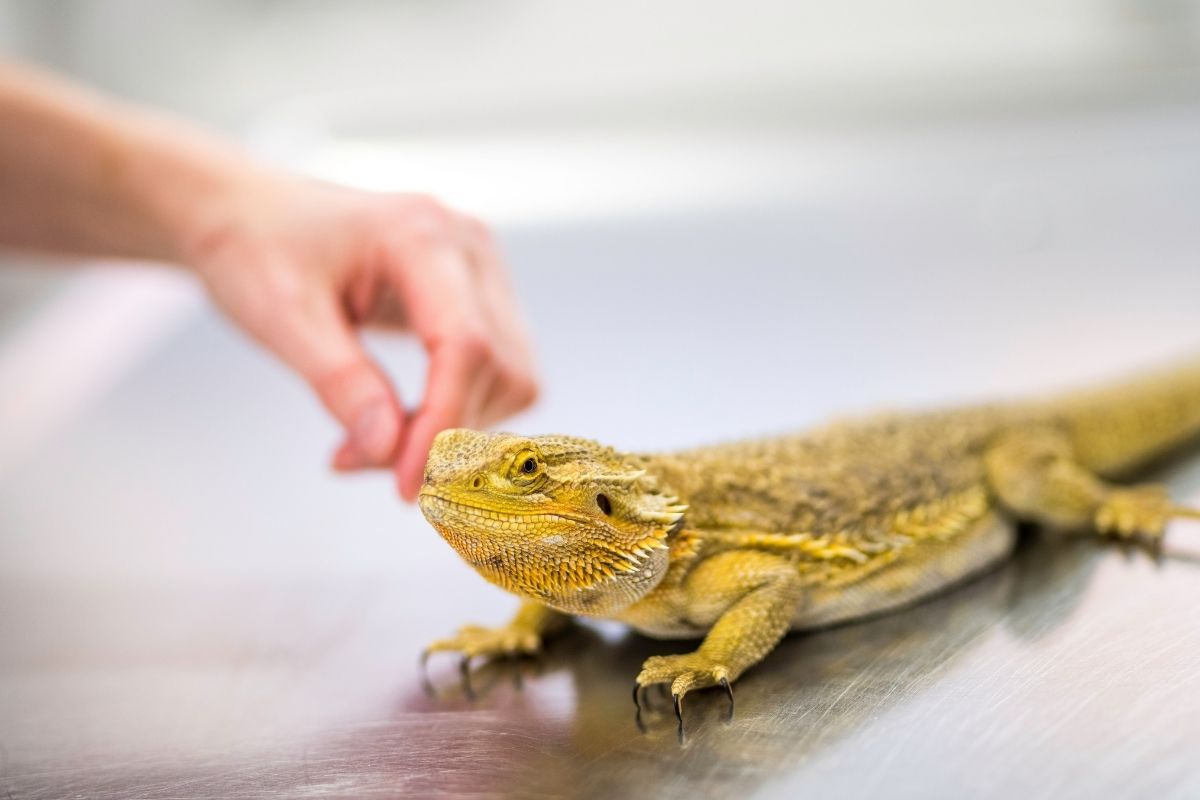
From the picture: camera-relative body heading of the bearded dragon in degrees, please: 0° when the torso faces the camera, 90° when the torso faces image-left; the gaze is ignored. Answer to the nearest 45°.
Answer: approximately 45°
